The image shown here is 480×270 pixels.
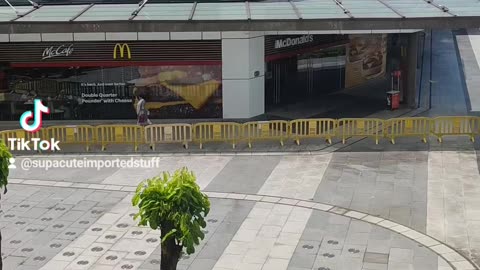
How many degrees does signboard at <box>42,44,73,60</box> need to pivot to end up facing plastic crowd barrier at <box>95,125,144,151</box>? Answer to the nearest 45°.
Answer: approximately 45° to its left

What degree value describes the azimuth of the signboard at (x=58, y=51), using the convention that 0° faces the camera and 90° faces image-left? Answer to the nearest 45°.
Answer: approximately 0°

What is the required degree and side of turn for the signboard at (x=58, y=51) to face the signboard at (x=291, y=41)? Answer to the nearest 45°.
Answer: approximately 90° to its left

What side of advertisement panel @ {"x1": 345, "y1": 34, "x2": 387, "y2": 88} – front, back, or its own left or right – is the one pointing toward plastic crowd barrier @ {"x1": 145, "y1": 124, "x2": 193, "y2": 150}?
right

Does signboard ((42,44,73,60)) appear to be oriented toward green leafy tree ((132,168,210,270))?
yes

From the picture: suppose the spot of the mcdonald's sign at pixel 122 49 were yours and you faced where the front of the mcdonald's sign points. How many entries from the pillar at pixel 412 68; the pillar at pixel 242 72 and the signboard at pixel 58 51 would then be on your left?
2

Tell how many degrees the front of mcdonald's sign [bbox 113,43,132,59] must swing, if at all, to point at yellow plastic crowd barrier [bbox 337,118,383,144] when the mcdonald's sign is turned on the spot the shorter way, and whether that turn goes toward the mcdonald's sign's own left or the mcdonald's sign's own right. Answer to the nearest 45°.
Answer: approximately 45° to the mcdonald's sign's own left

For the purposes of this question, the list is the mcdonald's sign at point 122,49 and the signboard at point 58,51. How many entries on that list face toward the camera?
2

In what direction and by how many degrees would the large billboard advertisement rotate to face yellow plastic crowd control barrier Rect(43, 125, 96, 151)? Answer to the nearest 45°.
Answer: approximately 45° to its right

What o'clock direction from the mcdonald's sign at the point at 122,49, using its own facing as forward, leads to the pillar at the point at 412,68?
The pillar is roughly at 9 o'clock from the mcdonald's sign.
